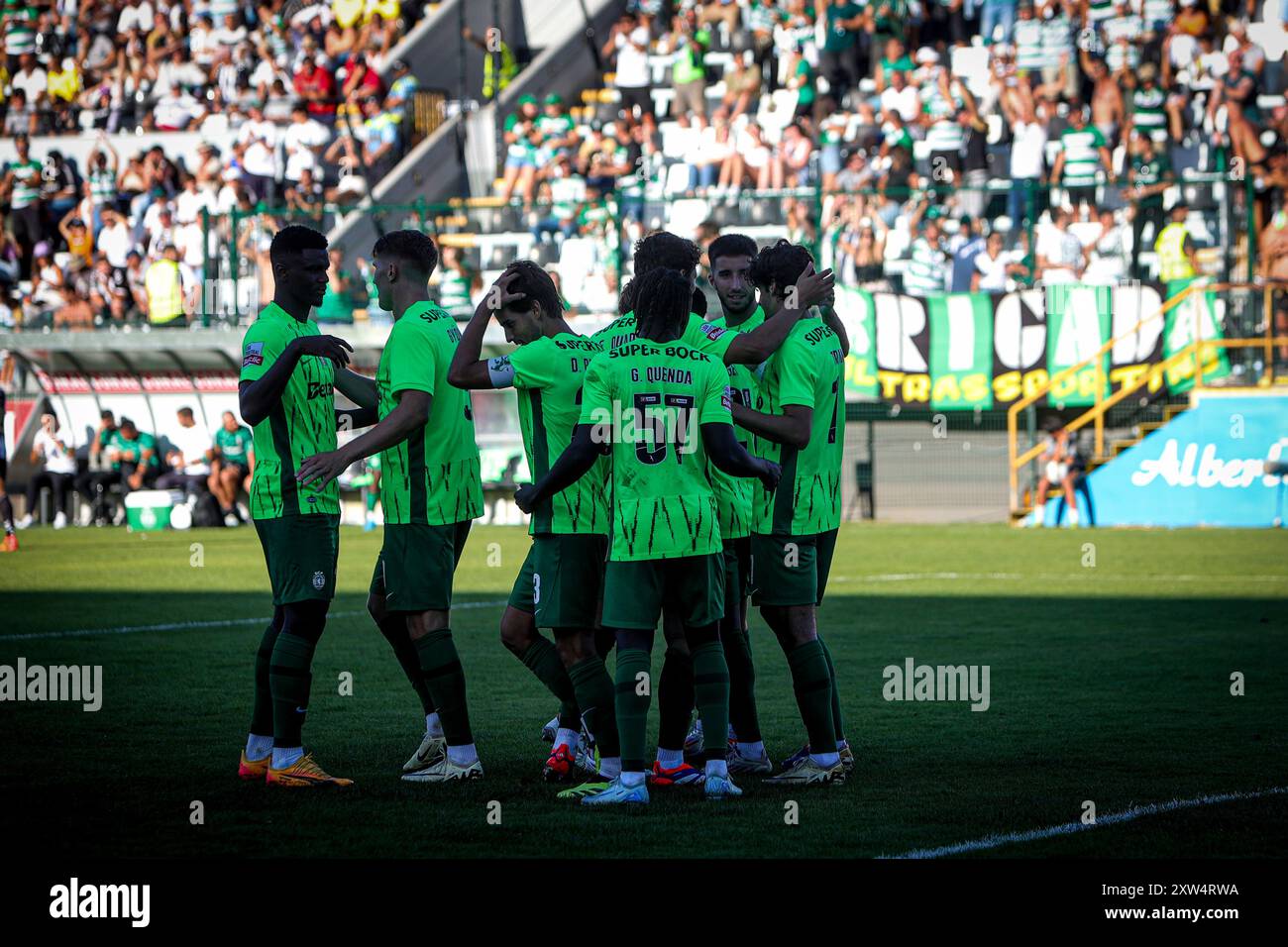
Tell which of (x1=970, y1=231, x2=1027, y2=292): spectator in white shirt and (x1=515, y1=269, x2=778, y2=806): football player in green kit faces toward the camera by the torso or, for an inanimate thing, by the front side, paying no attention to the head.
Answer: the spectator in white shirt

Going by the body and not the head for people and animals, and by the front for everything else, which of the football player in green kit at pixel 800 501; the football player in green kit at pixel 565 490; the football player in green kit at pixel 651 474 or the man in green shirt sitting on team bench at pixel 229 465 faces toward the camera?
the man in green shirt sitting on team bench

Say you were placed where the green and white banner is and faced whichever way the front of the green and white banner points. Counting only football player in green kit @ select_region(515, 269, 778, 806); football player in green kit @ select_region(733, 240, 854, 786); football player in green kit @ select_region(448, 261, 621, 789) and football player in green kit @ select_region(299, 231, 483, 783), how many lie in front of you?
4

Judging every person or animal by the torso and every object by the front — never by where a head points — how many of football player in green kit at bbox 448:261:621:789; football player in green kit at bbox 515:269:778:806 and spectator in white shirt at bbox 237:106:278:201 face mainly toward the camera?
1

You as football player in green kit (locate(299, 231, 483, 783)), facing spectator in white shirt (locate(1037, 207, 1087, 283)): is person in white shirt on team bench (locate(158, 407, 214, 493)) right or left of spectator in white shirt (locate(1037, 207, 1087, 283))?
left

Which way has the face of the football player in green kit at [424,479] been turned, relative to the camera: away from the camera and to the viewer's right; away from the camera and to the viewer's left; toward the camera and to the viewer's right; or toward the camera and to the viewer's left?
away from the camera and to the viewer's left

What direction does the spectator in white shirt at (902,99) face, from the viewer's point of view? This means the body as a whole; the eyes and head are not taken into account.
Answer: toward the camera

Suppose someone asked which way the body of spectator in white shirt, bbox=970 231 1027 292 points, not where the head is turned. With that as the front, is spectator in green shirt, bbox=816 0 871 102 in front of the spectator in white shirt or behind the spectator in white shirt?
behind

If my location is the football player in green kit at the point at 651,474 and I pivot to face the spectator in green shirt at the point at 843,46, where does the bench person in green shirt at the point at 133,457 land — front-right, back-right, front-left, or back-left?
front-left

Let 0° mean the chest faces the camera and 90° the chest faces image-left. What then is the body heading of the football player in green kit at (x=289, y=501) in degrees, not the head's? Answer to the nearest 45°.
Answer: approximately 315°

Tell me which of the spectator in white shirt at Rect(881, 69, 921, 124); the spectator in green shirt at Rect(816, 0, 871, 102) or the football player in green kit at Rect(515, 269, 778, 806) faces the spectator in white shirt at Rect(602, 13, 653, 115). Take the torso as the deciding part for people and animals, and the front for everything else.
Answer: the football player in green kit

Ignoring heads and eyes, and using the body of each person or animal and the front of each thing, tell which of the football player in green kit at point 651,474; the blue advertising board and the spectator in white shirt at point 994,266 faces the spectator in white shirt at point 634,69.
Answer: the football player in green kit

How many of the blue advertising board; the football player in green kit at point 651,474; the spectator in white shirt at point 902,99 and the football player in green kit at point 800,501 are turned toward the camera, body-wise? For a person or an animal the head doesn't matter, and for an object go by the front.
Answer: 2

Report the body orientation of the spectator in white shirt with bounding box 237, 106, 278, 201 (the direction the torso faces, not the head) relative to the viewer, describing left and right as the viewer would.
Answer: facing the viewer

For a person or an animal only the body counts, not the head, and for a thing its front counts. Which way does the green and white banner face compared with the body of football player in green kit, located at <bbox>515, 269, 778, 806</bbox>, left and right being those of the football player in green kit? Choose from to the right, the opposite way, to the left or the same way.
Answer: the opposite way

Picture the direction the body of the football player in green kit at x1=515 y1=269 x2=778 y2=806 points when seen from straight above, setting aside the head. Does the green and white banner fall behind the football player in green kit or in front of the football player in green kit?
in front

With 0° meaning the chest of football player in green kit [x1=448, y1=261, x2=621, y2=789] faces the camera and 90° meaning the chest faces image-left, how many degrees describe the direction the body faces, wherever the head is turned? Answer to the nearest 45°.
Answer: approximately 135°

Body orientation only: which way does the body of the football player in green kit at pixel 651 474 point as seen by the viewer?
away from the camera

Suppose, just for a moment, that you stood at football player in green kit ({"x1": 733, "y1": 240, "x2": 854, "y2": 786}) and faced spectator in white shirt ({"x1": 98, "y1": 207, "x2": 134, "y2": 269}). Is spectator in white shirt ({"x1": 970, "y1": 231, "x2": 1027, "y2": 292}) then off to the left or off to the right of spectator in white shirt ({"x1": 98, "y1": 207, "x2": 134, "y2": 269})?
right

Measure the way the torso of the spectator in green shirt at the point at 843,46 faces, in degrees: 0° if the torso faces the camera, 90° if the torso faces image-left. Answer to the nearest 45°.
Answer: approximately 0°

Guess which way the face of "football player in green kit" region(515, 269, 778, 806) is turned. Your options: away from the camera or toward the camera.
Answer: away from the camera
